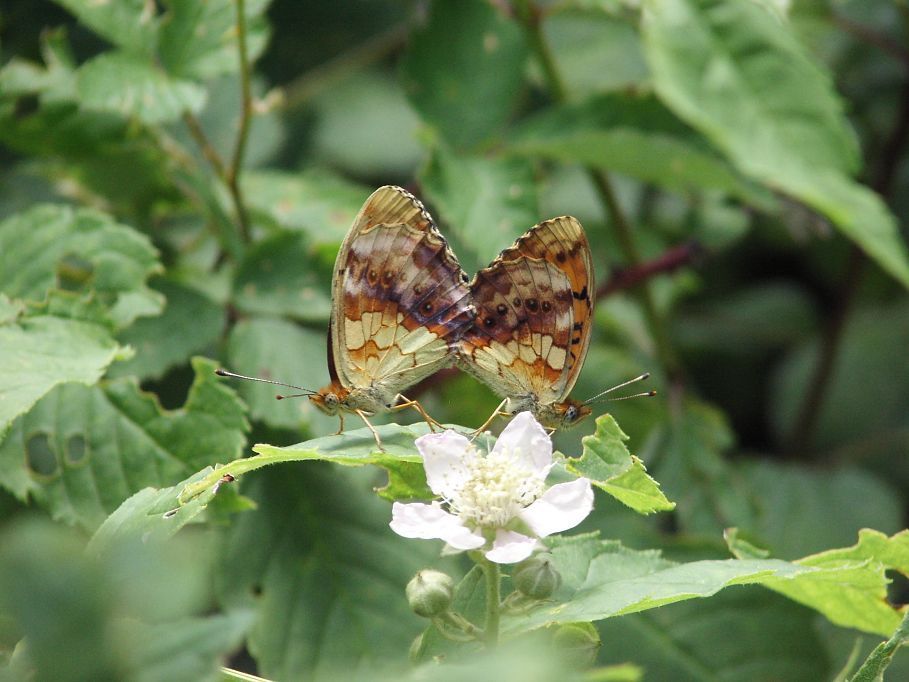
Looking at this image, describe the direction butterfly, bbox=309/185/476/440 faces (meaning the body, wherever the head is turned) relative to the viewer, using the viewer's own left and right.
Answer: facing to the left of the viewer

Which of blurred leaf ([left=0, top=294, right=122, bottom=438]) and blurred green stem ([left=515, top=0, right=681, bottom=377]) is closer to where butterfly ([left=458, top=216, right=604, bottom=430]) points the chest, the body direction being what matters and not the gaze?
the blurred green stem

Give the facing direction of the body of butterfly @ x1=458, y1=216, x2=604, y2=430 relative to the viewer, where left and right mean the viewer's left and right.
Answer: facing to the right of the viewer

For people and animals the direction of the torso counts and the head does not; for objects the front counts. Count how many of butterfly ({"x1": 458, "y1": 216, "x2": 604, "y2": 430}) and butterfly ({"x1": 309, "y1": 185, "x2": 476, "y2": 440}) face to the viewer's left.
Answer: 1

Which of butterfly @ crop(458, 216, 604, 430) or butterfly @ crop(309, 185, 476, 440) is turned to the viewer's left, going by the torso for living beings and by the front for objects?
butterfly @ crop(309, 185, 476, 440)

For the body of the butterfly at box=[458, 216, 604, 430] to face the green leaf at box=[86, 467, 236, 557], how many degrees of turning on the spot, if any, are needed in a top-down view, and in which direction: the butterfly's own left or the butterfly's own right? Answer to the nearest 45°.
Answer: approximately 135° to the butterfly's own right

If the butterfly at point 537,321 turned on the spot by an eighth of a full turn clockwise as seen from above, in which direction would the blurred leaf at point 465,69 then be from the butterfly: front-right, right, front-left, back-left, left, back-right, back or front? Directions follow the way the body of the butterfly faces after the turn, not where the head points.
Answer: back-left

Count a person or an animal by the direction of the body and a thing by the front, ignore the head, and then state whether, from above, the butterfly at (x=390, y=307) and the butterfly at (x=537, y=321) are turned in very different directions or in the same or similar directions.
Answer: very different directions
